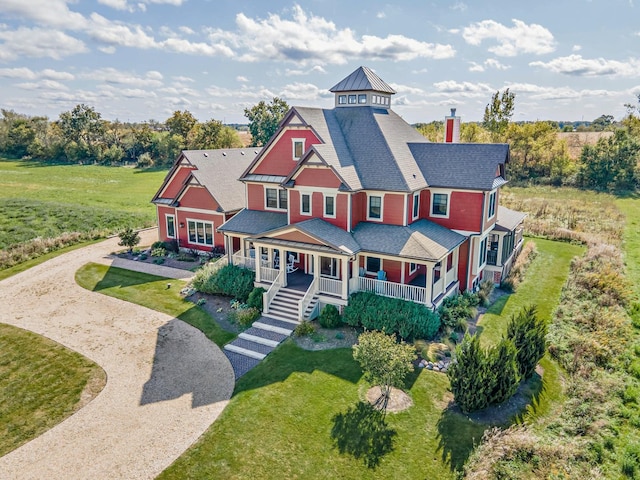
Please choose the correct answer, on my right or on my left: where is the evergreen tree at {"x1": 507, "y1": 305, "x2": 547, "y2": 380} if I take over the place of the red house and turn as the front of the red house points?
on my left

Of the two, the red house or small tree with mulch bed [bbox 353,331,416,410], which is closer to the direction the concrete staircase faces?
the small tree with mulch bed

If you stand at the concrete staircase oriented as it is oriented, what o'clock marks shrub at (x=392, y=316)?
The shrub is roughly at 8 o'clock from the concrete staircase.

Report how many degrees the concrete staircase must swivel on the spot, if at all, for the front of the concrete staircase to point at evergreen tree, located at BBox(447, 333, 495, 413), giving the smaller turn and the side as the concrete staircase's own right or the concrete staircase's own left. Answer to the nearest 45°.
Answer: approximately 90° to the concrete staircase's own left

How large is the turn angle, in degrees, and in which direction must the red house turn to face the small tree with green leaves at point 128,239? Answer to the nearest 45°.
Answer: approximately 90° to its right

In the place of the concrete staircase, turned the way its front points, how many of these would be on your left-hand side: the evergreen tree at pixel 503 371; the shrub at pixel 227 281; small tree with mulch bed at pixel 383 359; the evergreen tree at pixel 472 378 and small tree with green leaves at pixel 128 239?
3

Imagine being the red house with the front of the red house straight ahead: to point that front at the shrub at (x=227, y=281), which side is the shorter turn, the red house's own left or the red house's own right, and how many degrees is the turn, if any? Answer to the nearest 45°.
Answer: approximately 45° to the red house's own right

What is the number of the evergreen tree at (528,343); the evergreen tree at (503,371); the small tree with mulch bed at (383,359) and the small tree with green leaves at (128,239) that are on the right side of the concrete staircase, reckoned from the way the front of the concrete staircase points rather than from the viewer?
1

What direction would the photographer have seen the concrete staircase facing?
facing the viewer and to the left of the viewer

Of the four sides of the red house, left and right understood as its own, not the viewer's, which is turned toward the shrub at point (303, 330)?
front

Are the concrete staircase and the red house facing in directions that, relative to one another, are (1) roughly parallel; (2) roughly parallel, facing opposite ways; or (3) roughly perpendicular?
roughly parallel

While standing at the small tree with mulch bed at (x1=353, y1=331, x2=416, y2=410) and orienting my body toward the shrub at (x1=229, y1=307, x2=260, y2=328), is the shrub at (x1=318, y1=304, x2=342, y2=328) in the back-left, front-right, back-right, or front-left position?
front-right

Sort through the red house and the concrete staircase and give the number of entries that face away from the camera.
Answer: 0

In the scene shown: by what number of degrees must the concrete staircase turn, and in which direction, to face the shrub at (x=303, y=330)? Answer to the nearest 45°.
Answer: approximately 135° to its left

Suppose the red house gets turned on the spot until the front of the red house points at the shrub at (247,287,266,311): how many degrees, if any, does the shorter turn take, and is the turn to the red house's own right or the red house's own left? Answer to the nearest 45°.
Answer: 0° — it already faces it

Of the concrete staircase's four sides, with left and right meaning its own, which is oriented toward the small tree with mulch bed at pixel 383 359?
left

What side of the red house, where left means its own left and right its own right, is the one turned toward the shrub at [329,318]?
front
